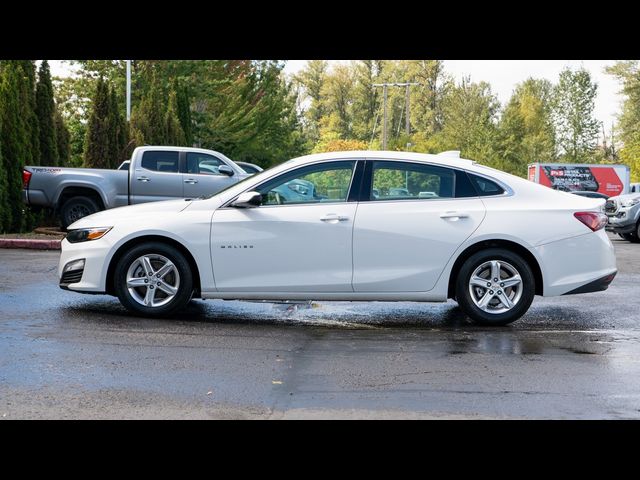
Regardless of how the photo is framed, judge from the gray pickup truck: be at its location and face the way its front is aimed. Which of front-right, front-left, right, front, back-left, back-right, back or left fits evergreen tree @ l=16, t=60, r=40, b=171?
back-left

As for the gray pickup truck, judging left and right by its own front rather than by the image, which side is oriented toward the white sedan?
right

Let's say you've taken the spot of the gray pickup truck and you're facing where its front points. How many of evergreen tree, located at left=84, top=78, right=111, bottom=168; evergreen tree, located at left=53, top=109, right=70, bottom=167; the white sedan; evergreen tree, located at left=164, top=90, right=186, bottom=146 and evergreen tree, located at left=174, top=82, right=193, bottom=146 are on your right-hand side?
1

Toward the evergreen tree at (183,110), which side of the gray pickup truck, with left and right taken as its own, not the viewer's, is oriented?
left

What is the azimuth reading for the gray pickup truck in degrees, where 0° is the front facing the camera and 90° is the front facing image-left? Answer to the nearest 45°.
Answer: approximately 270°

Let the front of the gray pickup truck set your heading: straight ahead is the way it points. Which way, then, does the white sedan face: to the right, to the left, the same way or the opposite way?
the opposite way

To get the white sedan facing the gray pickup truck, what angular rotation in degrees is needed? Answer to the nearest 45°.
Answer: approximately 45° to its right

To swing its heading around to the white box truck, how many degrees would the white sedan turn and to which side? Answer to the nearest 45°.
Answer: approximately 90° to its right

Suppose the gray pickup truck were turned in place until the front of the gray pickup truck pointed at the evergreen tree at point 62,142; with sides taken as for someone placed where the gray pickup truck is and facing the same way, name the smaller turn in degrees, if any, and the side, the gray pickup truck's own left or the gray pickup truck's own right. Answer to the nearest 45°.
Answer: approximately 90° to the gray pickup truck's own left

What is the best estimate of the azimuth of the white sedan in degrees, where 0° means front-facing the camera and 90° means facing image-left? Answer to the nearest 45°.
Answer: approximately 90°

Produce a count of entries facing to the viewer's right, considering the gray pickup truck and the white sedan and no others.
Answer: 1

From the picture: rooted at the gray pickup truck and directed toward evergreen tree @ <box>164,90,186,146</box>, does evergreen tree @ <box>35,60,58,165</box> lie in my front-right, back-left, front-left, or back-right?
front-left
